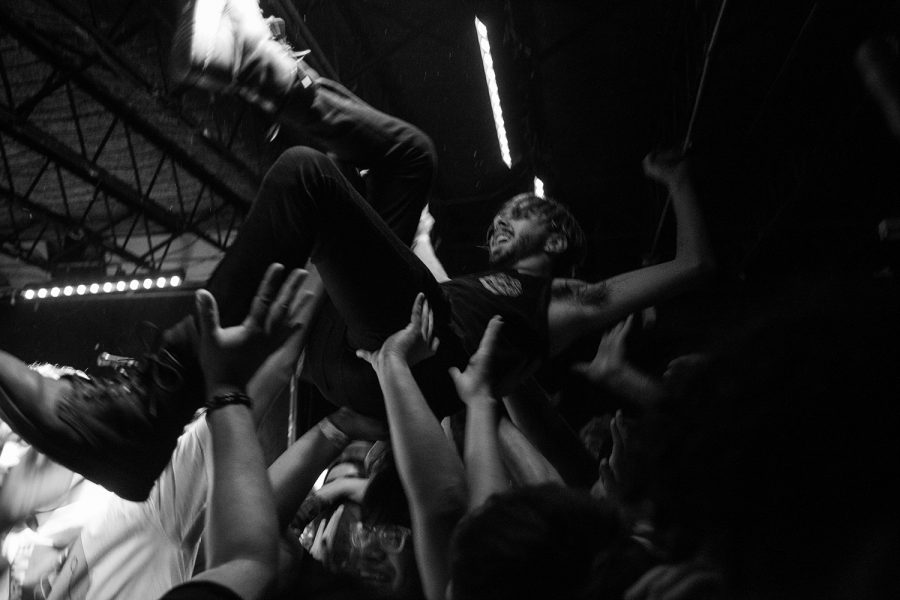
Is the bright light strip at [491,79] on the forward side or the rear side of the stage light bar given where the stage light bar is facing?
on the forward side

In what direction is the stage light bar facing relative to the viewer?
toward the camera
